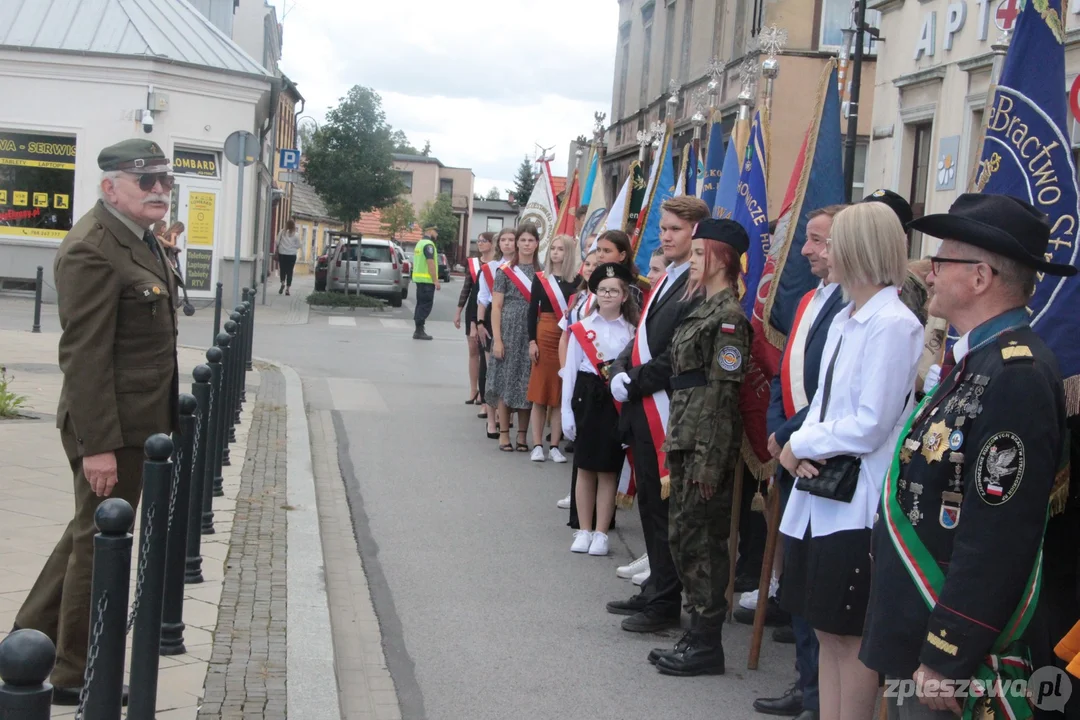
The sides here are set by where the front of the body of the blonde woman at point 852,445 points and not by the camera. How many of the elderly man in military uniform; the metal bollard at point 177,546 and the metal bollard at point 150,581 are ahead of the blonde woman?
3

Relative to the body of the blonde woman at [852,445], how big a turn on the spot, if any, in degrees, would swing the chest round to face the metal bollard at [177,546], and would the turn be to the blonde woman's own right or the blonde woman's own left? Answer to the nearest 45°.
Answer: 0° — they already face it

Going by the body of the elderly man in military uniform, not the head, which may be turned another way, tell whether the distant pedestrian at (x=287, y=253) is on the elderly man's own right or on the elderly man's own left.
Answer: on the elderly man's own left

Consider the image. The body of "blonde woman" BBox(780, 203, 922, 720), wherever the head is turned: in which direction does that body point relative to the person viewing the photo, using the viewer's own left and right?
facing to the left of the viewer

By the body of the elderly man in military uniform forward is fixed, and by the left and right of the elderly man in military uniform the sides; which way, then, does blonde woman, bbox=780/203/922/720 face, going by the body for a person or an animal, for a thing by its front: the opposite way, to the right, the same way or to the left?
the opposite way

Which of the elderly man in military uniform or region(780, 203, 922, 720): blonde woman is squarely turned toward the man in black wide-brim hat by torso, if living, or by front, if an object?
the elderly man in military uniform

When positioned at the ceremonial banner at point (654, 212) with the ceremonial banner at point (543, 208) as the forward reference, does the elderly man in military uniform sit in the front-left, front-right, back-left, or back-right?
back-left

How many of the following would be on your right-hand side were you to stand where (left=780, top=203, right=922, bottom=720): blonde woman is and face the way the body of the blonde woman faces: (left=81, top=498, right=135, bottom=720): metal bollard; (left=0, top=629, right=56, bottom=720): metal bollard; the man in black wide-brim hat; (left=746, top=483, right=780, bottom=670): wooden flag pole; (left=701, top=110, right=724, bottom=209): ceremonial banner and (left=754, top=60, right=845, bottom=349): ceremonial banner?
3

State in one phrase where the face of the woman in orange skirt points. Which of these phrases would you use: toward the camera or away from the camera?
toward the camera

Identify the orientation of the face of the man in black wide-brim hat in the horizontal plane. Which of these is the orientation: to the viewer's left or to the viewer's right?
to the viewer's left

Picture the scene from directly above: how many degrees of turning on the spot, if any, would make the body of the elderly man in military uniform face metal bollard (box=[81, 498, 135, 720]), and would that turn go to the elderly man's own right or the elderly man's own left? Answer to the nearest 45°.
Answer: approximately 45° to the elderly man's own right

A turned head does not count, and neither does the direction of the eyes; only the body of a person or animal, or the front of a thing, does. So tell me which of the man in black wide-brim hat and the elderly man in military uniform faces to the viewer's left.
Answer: the man in black wide-brim hat

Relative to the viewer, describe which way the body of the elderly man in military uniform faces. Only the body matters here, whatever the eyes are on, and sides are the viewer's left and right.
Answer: facing the viewer and to the right of the viewer

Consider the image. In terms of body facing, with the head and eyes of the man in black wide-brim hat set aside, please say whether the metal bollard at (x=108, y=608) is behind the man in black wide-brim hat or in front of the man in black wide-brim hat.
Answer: in front

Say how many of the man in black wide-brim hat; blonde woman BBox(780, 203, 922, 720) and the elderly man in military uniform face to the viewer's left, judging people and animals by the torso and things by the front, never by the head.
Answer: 2

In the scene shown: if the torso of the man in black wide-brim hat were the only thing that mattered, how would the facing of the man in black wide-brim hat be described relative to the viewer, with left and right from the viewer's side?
facing to the left of the viewer

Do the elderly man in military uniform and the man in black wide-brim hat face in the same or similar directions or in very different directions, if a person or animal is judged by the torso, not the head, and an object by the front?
very different directions
